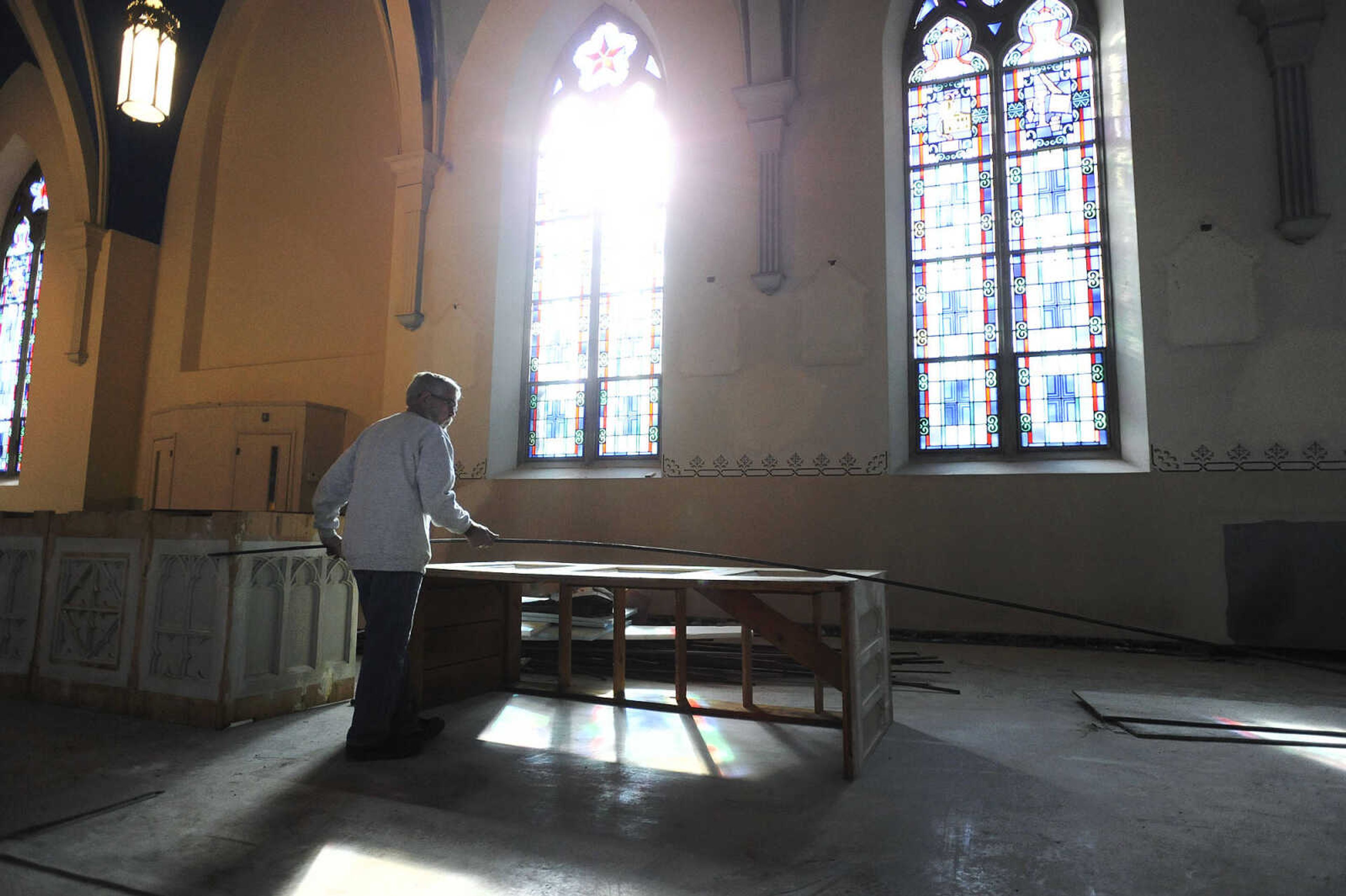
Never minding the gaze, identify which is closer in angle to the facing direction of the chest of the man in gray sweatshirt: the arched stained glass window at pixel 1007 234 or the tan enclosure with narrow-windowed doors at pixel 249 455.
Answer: the arched stained glass window

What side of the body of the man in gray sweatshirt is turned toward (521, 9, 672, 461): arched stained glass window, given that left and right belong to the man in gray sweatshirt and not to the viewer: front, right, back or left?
front

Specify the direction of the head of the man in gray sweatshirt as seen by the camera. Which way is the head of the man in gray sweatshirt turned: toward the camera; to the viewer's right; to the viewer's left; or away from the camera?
to the viewer's right

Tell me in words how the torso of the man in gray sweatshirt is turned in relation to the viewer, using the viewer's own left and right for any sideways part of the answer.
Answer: facing away from the viewer and to the right of the viewer

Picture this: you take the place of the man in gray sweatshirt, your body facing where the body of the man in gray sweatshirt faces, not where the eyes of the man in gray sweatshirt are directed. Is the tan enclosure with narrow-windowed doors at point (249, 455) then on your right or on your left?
on your left

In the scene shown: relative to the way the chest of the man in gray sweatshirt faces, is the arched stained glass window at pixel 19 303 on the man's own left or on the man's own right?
on the man's own left

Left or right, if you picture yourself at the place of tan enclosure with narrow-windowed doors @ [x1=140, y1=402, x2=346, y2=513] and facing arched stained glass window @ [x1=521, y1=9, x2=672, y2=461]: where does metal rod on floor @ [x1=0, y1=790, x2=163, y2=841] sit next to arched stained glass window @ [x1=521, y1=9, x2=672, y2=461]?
right

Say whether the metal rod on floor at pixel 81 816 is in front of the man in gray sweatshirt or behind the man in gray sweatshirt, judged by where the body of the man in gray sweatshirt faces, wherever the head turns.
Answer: behind
